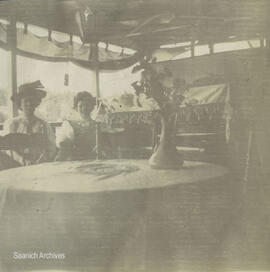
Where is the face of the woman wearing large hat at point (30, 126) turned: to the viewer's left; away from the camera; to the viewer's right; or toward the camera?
toward the camera

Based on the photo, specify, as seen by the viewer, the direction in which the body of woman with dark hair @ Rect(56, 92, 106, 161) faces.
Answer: toward the camera

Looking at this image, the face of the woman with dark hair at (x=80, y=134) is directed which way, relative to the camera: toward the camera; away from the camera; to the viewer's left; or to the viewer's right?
toward the camera

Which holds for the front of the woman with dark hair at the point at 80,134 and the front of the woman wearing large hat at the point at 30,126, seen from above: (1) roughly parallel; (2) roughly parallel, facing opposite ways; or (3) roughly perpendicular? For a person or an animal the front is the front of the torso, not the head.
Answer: roughly parallel

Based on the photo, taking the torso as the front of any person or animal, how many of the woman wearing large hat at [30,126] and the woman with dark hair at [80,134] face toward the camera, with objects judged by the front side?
2
